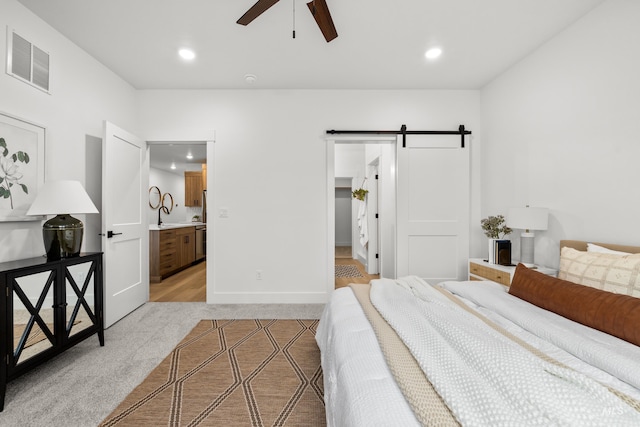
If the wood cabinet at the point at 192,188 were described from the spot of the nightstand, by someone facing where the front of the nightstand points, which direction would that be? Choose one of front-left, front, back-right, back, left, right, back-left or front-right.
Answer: front-right

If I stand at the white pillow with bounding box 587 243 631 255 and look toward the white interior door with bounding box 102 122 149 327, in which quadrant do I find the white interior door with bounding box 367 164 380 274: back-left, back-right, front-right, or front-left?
front-right

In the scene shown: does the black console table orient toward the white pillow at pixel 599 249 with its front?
yes

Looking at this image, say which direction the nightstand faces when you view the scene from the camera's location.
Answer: facing the viewer and to the left of the viewer

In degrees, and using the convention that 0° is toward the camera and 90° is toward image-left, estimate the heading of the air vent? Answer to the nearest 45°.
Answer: approximately 315°

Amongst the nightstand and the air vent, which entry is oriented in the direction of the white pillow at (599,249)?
the air vent

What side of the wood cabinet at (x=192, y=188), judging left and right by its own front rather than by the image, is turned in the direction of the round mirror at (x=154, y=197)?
right

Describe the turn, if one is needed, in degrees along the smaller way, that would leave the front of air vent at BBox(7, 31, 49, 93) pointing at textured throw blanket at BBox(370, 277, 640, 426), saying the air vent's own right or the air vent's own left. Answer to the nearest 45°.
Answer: approximately 45° to the air vent's own right

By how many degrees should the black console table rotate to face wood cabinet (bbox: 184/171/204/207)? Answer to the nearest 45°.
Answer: approximately 90° to its left

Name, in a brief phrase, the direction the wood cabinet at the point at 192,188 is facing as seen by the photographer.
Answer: facing the viewer

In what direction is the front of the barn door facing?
toward the camera

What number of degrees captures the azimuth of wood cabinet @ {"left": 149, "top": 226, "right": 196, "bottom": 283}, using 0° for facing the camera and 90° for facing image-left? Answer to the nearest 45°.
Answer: approximately 315°

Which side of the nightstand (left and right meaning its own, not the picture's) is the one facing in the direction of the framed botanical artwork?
front

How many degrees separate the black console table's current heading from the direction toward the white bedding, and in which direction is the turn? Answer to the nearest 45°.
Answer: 0° — it already faces it

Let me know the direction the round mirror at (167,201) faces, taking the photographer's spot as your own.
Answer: facing the viewer and to the right of the viewer

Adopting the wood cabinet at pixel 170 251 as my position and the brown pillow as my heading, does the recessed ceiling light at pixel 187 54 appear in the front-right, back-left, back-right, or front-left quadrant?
front-right

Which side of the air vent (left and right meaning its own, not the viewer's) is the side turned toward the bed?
front
